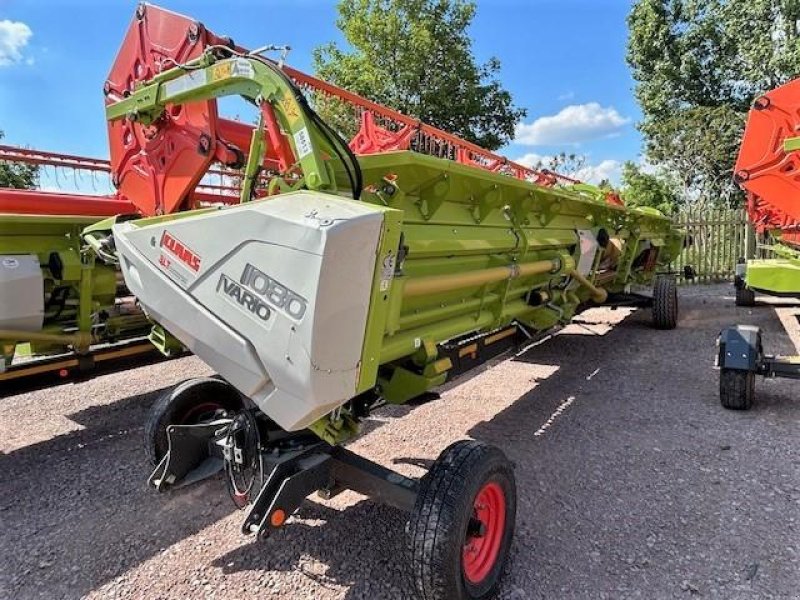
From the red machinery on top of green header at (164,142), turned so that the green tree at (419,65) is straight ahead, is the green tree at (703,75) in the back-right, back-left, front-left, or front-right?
front-right

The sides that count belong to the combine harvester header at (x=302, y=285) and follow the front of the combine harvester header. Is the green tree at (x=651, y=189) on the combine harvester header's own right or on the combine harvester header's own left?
on the combine harvester header's own right

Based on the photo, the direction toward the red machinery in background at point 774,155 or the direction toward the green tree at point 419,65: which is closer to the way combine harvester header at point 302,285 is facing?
the green tree

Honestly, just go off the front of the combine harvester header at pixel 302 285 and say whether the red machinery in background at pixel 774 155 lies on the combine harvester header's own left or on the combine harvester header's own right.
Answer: on the combine harvester header's own right

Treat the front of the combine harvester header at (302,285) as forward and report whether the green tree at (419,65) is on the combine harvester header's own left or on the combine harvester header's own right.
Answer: on the combine harvester header's own right

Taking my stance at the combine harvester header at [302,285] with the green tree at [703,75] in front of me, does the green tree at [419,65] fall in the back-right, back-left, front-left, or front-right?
front-left

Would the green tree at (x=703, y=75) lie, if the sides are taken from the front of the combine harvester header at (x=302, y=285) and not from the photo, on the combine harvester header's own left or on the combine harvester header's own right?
on the combine harvester header's own right

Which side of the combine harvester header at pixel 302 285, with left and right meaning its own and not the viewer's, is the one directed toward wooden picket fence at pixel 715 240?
right

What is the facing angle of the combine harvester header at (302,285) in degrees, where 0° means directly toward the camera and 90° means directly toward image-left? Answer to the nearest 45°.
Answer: approximately 135°
